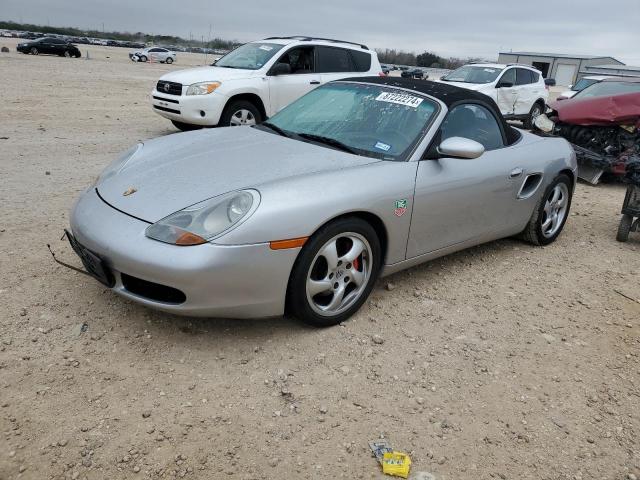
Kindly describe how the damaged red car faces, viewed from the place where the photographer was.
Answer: facing the viewer and to the left of the viewer

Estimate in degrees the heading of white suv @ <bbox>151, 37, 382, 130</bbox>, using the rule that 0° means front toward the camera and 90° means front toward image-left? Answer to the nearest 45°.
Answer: approximately 45°

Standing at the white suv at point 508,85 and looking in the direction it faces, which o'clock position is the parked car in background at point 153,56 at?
The parked car in background is roughly at 3 o'clock from the white suv.

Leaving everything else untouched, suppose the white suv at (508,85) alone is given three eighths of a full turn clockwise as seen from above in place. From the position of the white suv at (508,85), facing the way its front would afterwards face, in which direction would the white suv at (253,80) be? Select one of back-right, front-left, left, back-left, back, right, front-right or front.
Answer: back-left

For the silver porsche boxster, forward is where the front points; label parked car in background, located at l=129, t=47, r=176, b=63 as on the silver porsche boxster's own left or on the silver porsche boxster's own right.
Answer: on the silver porsche boxster's own right

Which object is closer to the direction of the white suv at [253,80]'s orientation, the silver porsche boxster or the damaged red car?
the silver porsche boxster

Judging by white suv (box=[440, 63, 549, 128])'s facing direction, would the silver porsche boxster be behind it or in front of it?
in front

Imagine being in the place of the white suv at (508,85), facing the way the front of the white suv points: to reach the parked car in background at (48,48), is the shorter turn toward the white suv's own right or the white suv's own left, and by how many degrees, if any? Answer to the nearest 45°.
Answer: approximately 90° to the white suv's own right

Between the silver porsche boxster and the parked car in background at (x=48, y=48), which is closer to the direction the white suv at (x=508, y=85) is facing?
the silver porsche boxster

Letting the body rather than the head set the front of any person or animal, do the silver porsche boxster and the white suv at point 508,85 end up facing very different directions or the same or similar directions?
same or similar directions

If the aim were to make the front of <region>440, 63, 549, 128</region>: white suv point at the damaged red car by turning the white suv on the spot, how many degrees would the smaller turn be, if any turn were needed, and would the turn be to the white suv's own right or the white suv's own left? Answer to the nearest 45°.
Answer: approximately 45° to the white suv's own left

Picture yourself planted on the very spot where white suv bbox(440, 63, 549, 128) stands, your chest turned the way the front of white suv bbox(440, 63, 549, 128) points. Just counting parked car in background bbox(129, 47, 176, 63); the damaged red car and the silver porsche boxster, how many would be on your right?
1

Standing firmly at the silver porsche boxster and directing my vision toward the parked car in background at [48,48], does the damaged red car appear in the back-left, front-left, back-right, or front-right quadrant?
front-right

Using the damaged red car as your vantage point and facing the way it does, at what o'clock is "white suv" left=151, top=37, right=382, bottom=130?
The white suv is roughly at 1 o'clock from the damaged red car.

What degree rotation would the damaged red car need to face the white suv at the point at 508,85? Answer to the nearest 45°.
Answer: approximately 135° to its right

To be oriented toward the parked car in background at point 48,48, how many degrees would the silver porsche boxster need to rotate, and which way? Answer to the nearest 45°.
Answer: approximately 90° to its right
